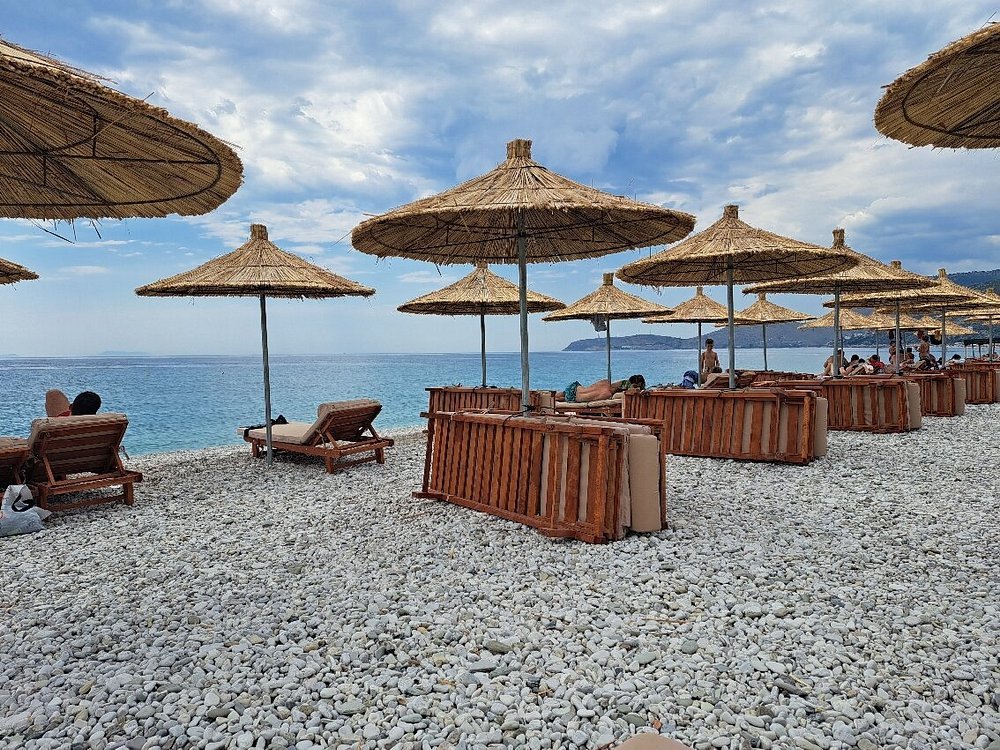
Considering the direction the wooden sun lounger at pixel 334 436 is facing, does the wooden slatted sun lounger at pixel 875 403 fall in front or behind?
behind

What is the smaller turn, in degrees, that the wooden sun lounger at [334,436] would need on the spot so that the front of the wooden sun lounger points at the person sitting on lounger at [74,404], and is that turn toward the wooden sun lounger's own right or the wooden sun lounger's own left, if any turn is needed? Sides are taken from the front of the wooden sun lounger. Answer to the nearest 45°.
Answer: approximately 45° to the wooden sun lounger's own left

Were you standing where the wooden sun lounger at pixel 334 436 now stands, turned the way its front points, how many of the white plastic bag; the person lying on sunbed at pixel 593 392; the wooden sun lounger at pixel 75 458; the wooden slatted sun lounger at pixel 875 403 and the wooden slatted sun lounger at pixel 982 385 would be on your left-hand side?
2

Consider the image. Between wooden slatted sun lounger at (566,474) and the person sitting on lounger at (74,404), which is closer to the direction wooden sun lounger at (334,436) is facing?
the person sitting on lounger

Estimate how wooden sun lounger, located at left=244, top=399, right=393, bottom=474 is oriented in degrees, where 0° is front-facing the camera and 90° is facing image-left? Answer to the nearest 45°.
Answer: approximately 135°

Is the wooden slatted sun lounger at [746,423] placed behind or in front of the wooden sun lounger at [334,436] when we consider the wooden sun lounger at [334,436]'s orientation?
behind

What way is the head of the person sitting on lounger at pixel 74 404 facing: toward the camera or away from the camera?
away from the camera

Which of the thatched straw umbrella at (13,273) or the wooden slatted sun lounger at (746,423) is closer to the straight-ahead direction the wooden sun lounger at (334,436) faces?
the thatched straw umbrella

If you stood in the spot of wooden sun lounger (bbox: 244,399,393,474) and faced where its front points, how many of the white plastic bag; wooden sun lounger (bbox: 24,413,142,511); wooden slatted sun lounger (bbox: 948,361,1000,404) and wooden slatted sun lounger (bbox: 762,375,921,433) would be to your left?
2

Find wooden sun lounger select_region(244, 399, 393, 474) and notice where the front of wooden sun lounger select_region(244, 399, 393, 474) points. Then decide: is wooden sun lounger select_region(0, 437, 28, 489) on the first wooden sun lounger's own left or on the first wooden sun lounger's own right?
on the first wooden sun lounger's own left
